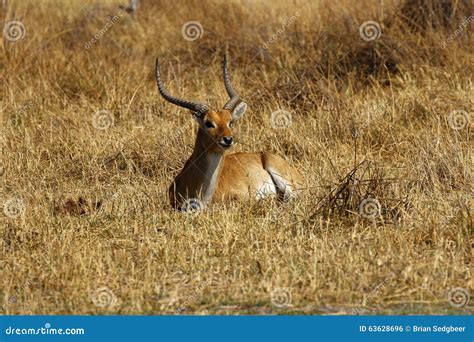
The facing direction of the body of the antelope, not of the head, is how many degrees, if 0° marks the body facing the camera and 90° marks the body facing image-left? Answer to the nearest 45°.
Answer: approximately 45°
